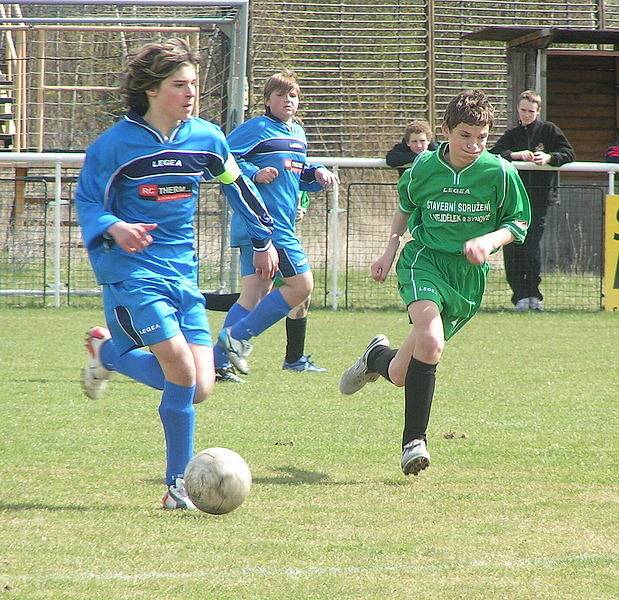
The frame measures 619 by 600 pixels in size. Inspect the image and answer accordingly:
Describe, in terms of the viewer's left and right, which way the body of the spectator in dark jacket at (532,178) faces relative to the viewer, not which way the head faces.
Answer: facing the viewer

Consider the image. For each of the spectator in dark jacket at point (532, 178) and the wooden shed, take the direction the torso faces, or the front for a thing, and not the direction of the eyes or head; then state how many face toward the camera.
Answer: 2

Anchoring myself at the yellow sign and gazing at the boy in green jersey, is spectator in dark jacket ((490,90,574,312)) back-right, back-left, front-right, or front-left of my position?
front-right

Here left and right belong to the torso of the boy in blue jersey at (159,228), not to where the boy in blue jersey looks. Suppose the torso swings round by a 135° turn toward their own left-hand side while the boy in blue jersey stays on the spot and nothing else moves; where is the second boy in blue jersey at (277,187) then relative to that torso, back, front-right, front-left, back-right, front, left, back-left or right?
front

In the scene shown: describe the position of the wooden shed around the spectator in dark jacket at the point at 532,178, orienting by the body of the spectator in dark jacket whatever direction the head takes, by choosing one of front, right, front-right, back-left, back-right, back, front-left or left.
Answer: back

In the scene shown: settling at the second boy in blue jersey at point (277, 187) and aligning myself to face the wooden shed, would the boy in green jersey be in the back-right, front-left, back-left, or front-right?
back-right

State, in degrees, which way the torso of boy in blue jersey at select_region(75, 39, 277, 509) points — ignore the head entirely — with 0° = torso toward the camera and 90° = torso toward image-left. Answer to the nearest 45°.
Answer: approximately 315°

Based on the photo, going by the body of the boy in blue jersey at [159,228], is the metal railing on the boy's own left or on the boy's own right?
on the boy's own left

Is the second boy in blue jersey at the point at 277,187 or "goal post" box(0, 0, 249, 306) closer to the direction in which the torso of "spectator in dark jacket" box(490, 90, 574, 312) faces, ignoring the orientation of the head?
the second boy in blue jersey

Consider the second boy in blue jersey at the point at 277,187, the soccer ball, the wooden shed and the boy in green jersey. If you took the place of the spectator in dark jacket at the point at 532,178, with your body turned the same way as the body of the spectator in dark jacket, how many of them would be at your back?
1

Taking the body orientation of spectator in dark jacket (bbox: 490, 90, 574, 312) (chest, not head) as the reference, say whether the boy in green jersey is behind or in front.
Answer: in front

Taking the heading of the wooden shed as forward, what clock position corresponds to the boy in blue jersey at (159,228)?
The boy in blue jersey is roughly at 12 o'clock from the wooden shed.

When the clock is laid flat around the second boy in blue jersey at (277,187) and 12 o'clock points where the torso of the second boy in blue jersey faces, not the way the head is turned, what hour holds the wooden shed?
The wooden shed is roughly at 8 o'clock from the second boy in blue jersey.

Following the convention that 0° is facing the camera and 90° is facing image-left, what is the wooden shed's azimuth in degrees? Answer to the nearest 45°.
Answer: approximately 0°

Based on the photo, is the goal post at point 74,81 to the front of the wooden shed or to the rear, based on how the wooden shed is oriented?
to the front
